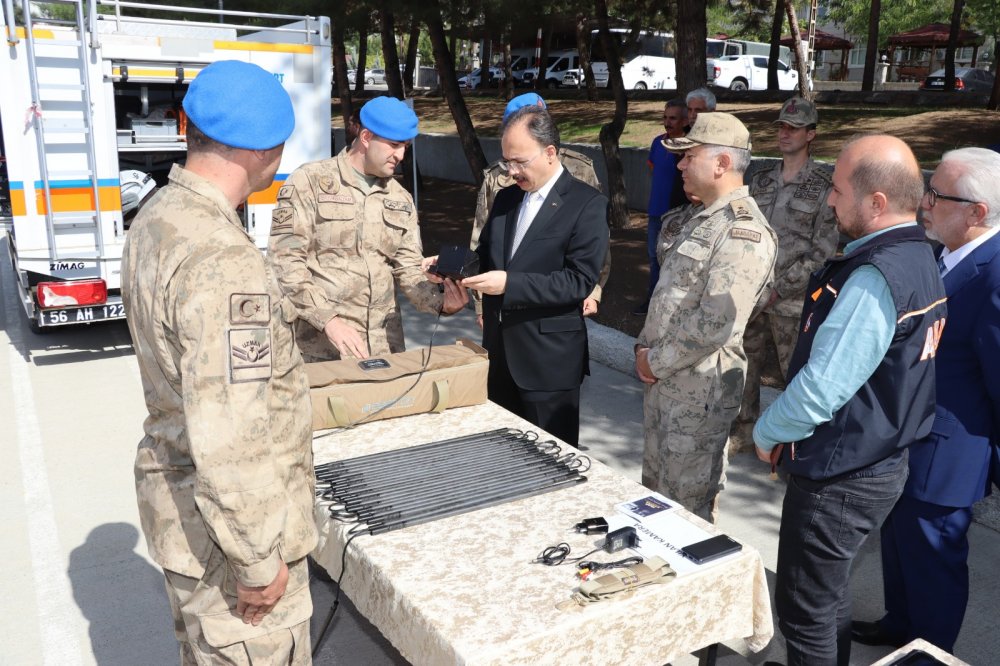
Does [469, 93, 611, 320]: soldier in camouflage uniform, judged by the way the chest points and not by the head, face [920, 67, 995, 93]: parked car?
no

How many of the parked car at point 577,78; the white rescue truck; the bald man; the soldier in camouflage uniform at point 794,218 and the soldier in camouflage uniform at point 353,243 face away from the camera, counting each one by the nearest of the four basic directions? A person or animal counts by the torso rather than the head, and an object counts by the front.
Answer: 1

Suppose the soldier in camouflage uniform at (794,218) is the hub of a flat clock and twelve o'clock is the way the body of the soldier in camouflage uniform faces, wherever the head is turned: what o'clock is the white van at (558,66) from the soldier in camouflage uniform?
The white van is roughly at 4 o'clock from the soldier in camouflage uniform.

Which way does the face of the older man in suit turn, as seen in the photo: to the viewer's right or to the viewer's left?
to the viewer's left

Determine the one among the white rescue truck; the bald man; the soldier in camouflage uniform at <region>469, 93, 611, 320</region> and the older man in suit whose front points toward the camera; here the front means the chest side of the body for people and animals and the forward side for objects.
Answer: the soldier in camouflage uniform

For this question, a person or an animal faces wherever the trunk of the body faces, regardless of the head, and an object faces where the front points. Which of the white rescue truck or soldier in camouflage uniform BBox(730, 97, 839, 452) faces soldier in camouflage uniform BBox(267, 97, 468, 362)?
soldier in camouflage uniform BBox(730, 97, 839, 452)

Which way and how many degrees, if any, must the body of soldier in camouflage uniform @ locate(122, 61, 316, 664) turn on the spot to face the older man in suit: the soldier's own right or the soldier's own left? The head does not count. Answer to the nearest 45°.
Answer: approximately 45° to the soldier's own right

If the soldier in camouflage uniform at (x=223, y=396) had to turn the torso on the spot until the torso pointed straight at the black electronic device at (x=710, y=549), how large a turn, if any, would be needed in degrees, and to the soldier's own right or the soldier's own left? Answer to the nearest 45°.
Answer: approximately 45° to the soldier's own right

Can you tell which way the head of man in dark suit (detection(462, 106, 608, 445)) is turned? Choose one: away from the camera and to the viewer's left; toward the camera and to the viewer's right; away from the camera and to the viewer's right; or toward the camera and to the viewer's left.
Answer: toward the camera and to the viewer's left

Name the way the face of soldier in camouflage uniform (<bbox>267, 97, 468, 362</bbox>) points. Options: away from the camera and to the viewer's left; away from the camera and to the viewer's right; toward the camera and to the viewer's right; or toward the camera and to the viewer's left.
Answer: toward the camera and to the viewer's right

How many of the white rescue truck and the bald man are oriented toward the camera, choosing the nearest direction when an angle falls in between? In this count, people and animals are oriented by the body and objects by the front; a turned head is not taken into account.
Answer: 0

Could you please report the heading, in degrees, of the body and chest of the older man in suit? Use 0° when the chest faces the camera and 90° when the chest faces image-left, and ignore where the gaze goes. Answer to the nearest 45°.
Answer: approximately 90°

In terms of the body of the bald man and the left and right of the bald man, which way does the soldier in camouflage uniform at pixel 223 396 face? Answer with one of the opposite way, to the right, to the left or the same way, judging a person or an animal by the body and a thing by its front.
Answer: to the right

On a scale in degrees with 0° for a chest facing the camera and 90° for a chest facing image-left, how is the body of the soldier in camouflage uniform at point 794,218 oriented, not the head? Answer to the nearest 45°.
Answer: approximately 45°

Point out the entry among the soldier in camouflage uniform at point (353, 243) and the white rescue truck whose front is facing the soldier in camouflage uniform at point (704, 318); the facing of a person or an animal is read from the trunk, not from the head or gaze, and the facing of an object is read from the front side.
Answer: the soldier in camouflage uniform at point (353, 243)

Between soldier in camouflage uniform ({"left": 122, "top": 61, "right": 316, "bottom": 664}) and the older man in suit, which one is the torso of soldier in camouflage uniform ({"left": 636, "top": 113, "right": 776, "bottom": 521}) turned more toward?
the soldier in camouflage uniform

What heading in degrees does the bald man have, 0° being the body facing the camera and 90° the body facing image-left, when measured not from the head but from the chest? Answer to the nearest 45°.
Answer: approximately 90°

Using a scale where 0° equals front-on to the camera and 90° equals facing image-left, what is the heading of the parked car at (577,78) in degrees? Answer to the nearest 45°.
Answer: approximately 45°

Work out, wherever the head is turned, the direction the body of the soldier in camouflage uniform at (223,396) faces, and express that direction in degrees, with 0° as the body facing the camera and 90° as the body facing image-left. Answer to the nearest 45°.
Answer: approximately 225°

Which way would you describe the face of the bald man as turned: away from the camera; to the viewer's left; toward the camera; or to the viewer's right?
to the viewer's left
